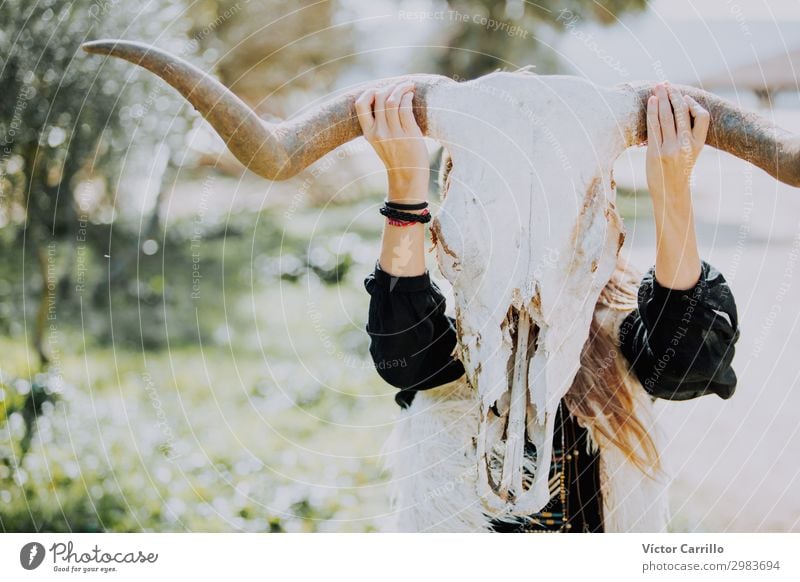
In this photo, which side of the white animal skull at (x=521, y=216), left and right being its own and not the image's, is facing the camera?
front
